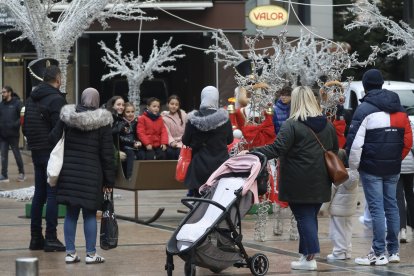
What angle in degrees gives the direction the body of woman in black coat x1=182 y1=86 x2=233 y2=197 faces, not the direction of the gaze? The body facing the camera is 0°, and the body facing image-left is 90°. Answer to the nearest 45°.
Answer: approximately 180°

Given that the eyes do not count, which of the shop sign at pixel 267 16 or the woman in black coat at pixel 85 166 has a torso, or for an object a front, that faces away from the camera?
the woman in black coat

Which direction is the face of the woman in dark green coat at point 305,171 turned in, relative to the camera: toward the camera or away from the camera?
away from the camera

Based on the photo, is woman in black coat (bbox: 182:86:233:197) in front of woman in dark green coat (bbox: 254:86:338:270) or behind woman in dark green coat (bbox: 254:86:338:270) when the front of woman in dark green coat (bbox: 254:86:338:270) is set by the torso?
in front

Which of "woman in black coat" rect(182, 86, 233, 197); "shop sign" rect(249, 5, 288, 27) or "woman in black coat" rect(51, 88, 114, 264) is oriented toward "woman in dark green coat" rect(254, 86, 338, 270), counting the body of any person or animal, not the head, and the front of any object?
the shop sign

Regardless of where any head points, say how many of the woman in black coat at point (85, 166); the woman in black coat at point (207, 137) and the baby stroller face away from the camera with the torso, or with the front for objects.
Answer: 2

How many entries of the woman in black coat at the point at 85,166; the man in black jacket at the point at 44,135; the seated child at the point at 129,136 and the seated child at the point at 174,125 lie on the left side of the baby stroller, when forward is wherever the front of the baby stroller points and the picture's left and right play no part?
0

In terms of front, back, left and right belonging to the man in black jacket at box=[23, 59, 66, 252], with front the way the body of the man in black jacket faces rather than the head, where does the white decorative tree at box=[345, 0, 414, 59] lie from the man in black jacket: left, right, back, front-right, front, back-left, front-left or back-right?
front

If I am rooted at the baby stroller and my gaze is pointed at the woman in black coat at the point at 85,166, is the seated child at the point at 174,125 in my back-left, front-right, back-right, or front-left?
front-right

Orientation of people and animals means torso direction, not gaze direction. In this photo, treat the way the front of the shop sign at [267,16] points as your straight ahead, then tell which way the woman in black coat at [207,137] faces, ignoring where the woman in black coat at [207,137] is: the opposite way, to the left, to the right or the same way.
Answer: the opposite way

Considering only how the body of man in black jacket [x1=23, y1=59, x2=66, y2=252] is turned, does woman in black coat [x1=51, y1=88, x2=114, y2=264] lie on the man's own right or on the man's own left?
on the man's own right

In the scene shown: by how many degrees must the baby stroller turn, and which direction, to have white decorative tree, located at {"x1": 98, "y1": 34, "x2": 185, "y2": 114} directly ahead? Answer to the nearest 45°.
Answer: approximately 135° to its right

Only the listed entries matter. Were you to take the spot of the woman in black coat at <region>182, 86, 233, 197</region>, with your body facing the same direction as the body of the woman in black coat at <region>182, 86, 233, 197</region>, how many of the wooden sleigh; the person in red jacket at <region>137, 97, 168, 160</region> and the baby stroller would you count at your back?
1

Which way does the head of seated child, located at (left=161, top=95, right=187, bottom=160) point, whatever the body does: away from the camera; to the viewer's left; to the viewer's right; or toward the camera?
toward the camera

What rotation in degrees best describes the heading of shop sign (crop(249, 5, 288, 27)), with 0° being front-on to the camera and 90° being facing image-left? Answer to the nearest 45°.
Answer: approximately 0°

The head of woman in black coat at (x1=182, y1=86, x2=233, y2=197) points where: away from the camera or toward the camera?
away from the camera

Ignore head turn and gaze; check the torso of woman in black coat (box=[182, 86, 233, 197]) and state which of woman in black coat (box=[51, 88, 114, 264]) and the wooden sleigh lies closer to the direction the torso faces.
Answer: the wooden sleigh
